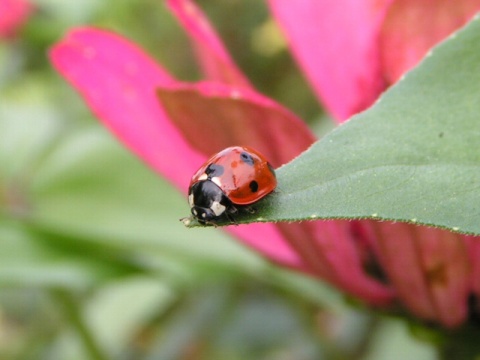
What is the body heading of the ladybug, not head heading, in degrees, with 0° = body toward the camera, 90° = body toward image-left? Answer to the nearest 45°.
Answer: approximately 45°
